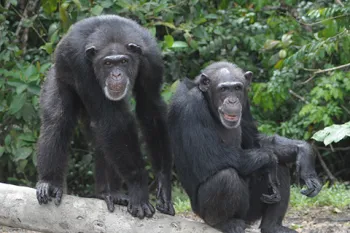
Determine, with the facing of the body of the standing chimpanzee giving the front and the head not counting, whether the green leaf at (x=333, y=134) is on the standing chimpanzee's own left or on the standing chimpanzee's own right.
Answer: on the standing chimpanzee's own left

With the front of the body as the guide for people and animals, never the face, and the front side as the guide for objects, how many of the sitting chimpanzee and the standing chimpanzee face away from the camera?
0

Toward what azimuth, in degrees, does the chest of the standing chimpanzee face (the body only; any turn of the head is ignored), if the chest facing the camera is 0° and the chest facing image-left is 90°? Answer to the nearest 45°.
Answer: approximately 0°
